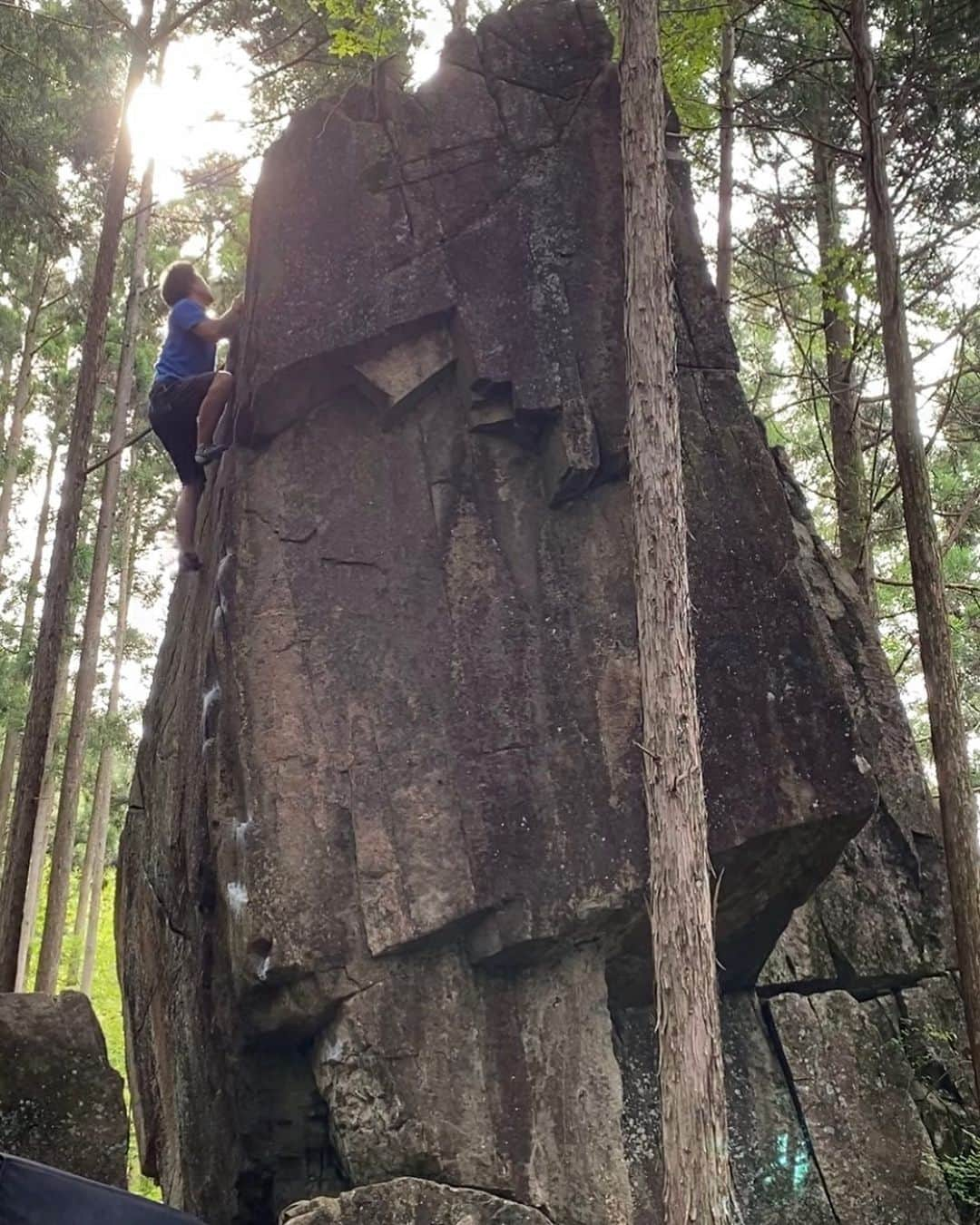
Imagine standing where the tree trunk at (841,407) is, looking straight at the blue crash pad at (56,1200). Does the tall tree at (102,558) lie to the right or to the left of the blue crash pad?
right

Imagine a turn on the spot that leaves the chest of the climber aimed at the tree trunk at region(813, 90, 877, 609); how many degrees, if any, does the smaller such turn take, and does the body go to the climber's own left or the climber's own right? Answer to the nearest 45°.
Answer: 0° — they already face it

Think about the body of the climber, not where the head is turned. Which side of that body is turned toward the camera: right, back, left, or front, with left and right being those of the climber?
right

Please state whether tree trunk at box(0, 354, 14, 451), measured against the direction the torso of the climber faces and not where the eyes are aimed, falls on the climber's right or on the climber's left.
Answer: on the climber's left

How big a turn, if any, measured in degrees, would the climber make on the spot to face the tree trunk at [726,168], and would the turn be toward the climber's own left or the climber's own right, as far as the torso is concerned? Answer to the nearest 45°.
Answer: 0° — they already face it
